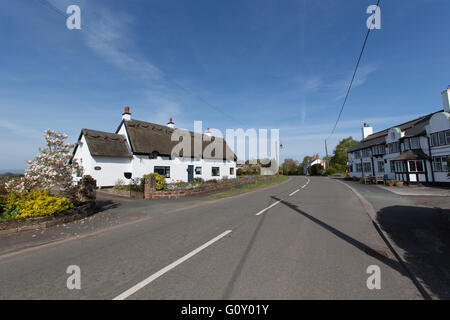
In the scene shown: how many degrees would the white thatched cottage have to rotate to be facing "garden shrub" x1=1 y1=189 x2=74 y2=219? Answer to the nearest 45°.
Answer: approximately 45° to its right

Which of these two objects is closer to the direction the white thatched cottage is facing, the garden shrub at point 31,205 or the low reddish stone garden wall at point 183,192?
the low reddish stone garden wall

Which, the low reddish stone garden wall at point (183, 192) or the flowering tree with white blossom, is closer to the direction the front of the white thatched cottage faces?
the low reddish stone garden wall

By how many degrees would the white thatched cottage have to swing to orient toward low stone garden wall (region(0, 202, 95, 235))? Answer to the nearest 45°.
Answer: approximately 45° to its right

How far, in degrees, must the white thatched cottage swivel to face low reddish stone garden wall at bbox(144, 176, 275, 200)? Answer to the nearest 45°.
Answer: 0° — it already faces it

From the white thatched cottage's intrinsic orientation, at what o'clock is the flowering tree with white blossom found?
The flowering tree with white blossom is roughly at 2 o'clock from the white thatched cottage.

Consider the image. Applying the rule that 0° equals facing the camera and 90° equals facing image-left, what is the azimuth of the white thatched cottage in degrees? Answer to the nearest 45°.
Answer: approximately 315°
